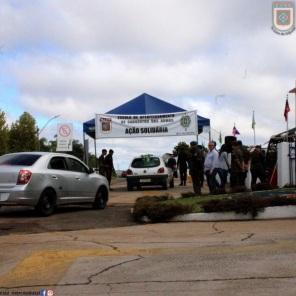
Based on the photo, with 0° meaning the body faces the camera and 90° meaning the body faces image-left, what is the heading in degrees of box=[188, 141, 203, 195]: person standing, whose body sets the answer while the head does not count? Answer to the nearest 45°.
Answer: approximately 45°

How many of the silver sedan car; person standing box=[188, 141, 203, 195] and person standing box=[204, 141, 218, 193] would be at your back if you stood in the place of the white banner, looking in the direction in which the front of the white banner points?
0

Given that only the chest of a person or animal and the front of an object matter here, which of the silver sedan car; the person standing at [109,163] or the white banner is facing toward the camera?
the white banner

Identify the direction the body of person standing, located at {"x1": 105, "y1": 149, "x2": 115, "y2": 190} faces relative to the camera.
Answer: to the viewer's right

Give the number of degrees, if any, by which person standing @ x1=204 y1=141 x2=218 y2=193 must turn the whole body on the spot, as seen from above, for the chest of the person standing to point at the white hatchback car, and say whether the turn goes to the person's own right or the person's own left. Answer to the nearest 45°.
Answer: approximately 135° to the person's own right

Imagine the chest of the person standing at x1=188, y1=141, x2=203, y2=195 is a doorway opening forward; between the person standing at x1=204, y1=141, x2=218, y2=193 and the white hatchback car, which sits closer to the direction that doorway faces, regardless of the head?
the white hatchback car

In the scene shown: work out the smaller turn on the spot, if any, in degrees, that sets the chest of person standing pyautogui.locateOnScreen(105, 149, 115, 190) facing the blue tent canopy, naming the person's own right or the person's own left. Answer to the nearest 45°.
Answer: approximately 45° to the person's own left

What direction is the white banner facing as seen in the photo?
toward the camera

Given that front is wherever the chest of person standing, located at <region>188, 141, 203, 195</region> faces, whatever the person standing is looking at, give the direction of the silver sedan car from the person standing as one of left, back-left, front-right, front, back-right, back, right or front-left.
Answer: front

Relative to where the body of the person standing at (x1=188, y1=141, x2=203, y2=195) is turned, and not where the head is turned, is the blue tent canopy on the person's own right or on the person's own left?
on the person's own right

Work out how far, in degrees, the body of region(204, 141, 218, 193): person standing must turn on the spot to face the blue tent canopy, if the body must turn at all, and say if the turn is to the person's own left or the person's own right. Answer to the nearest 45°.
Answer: approximately 135° to the person's own right
